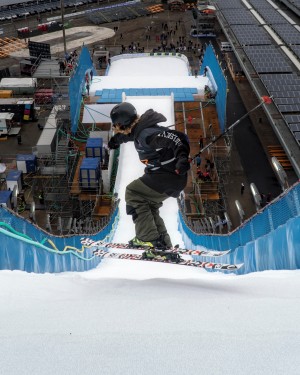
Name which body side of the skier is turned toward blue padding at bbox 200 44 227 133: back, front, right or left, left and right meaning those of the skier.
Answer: right

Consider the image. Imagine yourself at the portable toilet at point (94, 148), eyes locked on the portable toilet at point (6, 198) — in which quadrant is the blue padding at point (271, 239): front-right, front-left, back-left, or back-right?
back-left
